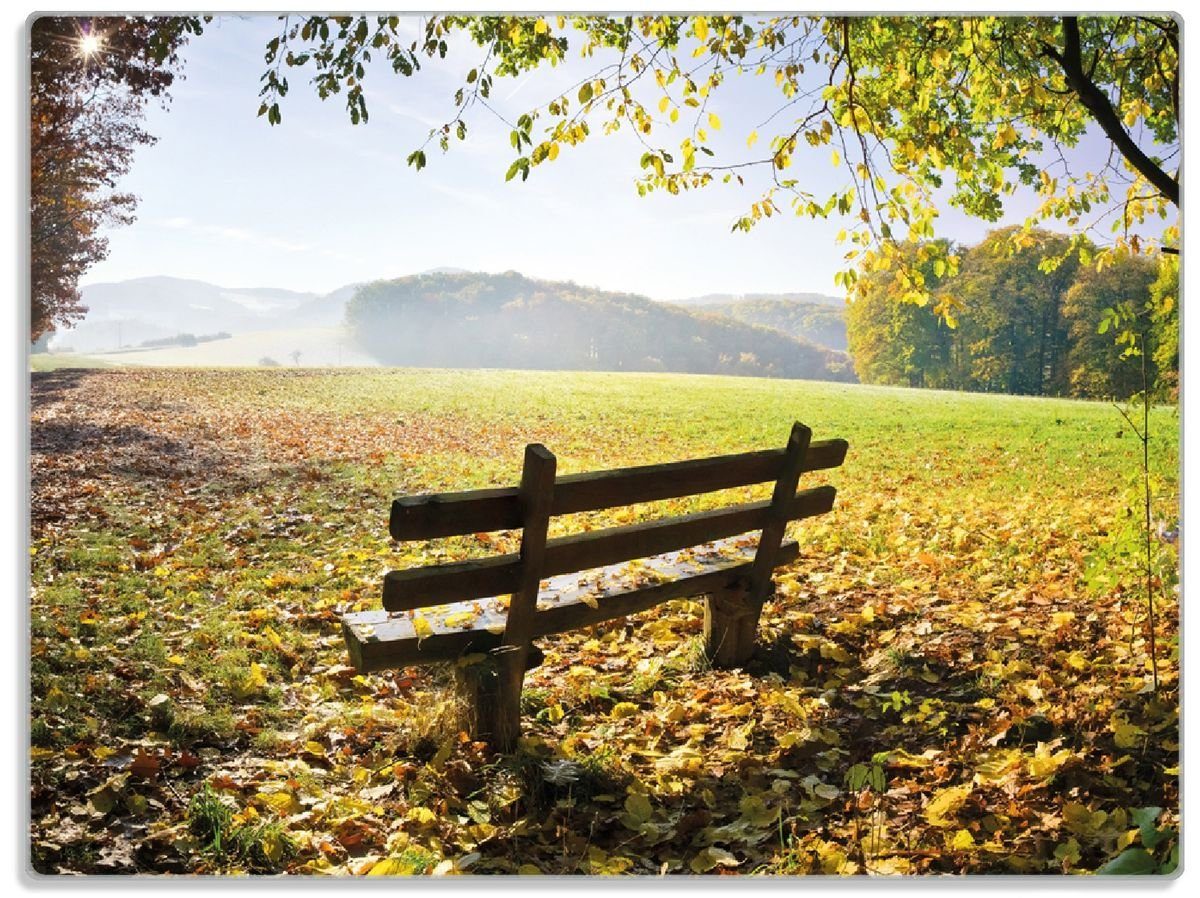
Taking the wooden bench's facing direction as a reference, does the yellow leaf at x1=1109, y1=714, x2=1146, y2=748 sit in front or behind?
behind

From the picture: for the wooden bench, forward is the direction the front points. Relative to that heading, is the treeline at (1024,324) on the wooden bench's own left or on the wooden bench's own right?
on the wooden bench's own right

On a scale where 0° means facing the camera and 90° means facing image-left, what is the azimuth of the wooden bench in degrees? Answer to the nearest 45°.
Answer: approximately 135°

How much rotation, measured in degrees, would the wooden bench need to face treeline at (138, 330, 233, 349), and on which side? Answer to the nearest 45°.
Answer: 0° — it already faces it

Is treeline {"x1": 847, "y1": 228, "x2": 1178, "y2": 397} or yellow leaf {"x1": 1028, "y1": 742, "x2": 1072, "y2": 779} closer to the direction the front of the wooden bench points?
the treeline

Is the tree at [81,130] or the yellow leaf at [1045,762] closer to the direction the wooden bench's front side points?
the tree
